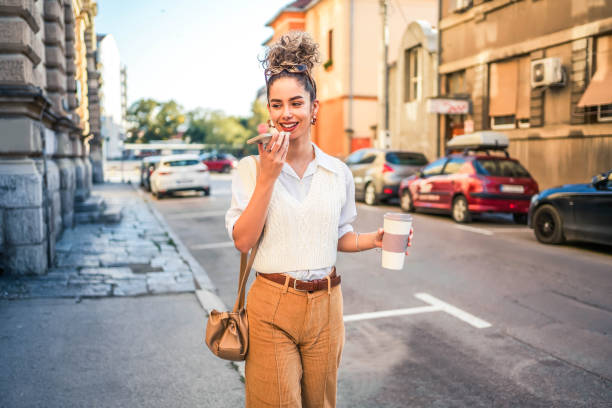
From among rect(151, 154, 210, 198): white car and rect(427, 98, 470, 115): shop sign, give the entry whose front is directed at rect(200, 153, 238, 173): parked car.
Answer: the white car

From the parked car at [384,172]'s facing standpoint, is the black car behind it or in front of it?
behind

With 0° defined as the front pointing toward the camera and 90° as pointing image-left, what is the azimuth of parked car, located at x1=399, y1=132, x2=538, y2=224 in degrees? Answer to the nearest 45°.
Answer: approximately 135°

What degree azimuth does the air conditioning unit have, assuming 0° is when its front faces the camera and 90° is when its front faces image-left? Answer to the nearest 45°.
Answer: approximately 45°

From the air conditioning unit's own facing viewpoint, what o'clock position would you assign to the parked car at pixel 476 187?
The parked car is roughly at 11 o'clock from the air conditioning unit.

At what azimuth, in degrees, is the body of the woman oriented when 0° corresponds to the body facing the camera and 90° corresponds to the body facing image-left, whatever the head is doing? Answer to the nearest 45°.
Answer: approximately 0°

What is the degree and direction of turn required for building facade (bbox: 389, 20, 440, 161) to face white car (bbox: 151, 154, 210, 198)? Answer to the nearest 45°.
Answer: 0° — it already faces it

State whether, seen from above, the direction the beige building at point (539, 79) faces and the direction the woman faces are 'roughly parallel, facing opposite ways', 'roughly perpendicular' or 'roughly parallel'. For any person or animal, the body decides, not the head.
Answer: roughly perpendicular

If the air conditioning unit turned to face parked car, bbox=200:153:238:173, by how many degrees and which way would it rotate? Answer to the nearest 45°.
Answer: approximately 90° to its right

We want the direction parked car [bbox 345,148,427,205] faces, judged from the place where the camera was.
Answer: facing away from the viewer and to the left of the viewer
